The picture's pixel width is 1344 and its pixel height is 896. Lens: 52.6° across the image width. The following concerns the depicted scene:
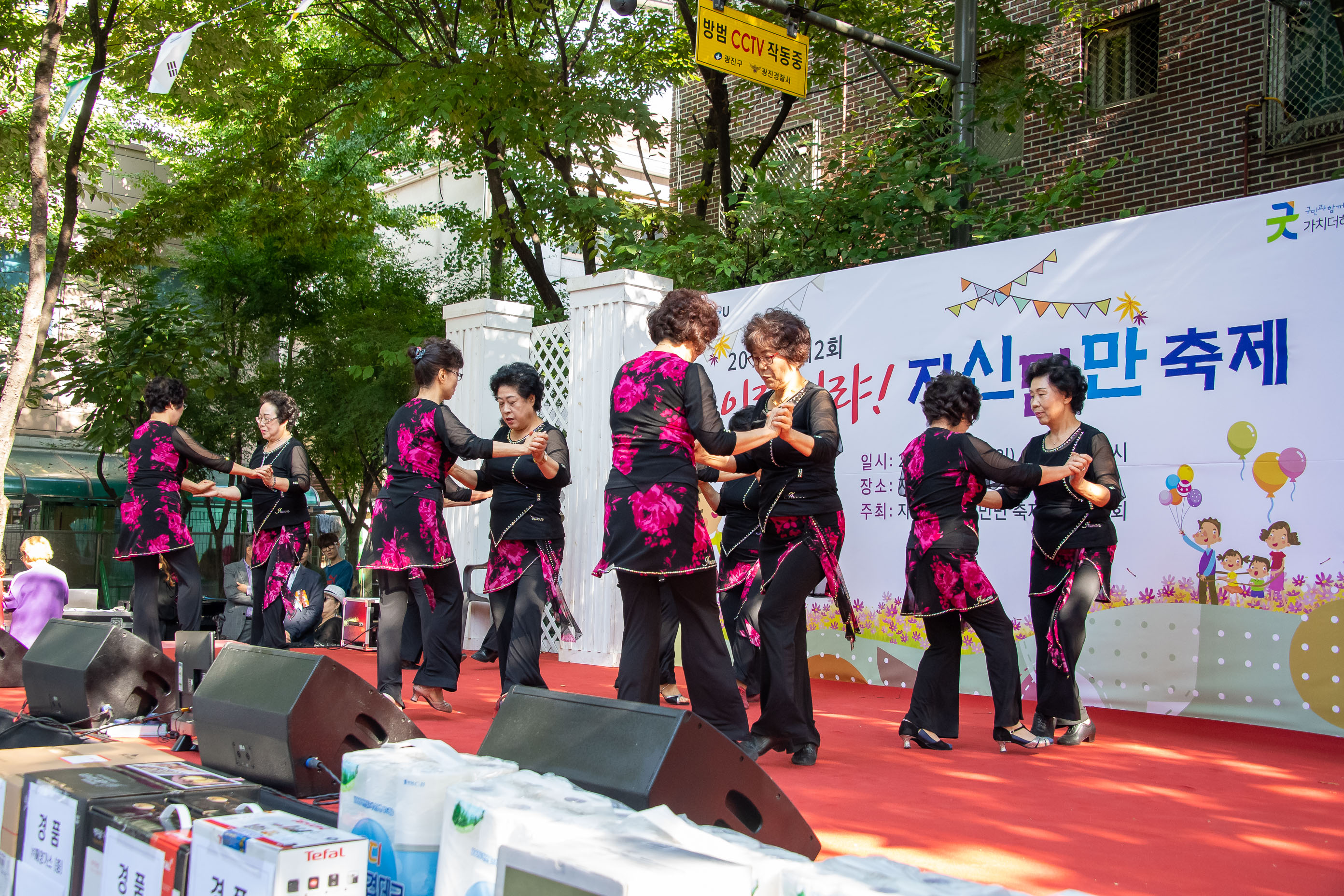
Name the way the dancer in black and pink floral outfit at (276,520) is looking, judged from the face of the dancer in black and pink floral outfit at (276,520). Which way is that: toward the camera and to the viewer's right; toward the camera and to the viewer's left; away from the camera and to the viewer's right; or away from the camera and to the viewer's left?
toward the camera and to the viewer's left

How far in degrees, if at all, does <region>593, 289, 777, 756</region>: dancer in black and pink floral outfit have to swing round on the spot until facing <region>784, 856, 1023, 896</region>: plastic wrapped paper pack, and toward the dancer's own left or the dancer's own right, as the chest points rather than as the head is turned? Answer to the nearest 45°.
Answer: approximately 135° to the dancer's own right

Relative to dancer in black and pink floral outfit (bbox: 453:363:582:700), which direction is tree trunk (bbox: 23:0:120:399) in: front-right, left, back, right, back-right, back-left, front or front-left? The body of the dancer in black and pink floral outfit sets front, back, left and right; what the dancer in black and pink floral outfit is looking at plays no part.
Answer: right

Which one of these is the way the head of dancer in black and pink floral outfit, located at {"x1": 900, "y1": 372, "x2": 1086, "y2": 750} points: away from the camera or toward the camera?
away from the camera

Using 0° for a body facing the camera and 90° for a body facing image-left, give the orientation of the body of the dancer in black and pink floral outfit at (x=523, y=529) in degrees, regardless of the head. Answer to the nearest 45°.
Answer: approximately 45°

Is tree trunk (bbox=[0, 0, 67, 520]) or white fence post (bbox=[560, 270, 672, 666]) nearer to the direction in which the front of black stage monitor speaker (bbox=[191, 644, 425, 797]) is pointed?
the white fence post

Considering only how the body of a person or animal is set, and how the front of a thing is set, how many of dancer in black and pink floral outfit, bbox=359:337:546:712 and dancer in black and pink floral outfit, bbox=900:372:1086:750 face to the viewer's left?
0

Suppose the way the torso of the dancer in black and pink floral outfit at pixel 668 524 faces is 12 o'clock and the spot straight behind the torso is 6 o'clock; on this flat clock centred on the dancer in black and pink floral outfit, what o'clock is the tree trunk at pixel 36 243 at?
The tree trunk is roughly at 9 o'clock from the dancer in black and pink floral outfit.

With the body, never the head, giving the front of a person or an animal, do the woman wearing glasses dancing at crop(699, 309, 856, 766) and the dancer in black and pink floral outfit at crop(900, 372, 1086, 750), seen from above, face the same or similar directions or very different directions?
very different directions

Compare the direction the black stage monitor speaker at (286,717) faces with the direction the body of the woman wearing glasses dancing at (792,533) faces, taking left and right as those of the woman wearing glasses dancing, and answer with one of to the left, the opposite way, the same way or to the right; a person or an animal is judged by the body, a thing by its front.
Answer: the opposite way

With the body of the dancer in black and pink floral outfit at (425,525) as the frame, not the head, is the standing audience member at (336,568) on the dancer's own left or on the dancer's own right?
on the dancer's own left

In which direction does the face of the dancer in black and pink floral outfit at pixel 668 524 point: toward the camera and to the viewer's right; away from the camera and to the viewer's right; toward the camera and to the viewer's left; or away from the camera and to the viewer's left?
away from the camera and to the viewer's right

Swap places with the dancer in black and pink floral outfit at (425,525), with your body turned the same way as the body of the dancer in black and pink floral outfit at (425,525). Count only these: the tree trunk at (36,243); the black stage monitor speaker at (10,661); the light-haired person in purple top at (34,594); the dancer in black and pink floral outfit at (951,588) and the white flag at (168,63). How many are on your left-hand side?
4

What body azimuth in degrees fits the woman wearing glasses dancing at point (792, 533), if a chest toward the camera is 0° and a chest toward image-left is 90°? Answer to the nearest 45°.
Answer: approximately 45°
